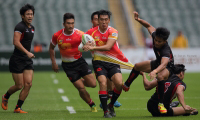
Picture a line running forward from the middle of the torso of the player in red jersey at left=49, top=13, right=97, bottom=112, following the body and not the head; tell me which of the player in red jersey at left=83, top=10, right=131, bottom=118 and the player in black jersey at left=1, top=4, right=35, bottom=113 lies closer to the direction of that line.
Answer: the player in red jersey

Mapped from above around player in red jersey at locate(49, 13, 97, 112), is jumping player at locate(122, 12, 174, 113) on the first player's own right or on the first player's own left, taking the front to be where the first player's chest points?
on the first player's own left

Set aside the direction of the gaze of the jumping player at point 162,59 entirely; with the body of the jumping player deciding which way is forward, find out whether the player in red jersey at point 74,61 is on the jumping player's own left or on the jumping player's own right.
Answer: on the jumping player's own right

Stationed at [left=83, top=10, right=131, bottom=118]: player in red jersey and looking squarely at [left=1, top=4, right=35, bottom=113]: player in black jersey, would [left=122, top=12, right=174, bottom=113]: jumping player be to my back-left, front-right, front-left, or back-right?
back-right

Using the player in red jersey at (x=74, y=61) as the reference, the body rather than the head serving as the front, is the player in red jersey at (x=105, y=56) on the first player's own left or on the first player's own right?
on the first player's own left

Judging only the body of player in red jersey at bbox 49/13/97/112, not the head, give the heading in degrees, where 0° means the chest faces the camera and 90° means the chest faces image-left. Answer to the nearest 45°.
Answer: approximately 0°

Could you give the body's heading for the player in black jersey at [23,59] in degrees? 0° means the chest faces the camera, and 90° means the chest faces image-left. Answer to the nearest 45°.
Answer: approximately 315°

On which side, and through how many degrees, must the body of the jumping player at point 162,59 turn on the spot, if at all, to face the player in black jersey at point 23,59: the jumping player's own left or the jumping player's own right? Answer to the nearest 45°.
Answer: approximately 45° to the jumping player's own right
